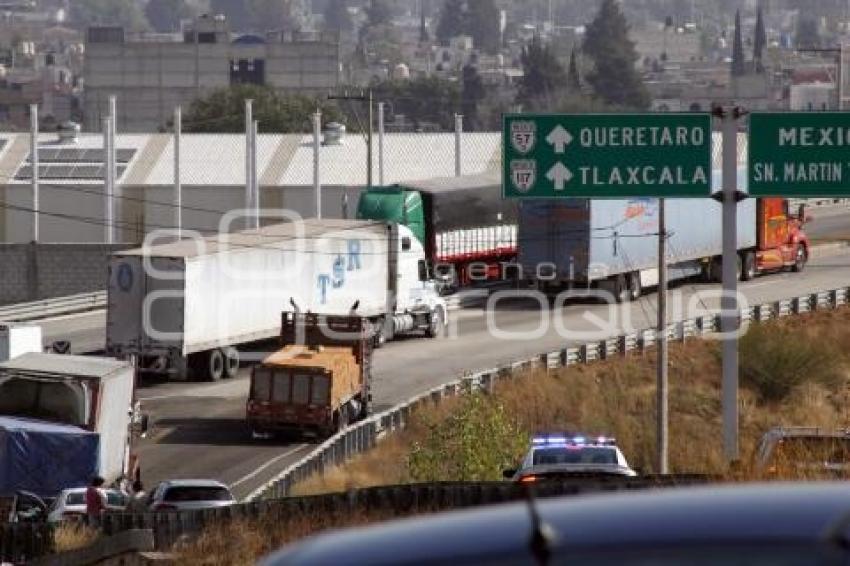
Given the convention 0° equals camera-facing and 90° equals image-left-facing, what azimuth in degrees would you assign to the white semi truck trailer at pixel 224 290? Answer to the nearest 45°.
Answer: approximately 225°

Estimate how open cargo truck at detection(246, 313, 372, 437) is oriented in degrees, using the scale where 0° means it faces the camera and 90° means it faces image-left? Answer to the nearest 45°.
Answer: approximately 225°

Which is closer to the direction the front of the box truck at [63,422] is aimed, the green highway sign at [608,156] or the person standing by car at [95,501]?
the green highway sign

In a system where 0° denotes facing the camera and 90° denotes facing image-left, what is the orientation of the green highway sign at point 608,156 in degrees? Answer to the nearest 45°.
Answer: approximately 0°

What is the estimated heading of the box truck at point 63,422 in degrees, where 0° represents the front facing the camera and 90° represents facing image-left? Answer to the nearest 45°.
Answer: approximately 225°

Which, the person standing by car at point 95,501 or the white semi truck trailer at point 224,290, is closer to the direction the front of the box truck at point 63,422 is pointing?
the white semi truck trailer
